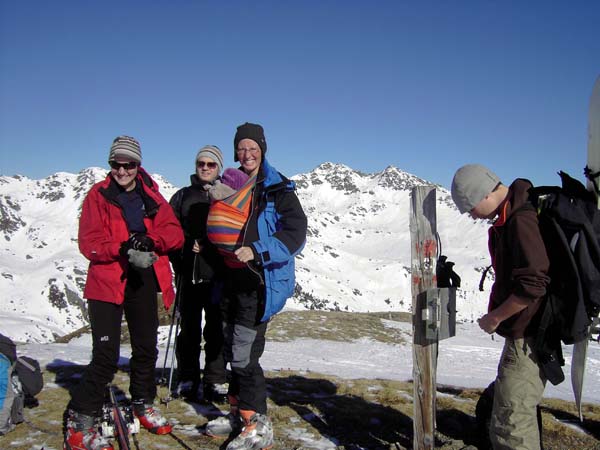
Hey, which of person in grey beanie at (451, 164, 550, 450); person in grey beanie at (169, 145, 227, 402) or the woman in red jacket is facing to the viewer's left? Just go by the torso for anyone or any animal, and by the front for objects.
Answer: person in grey beanie at (451, 164, 550, 450)

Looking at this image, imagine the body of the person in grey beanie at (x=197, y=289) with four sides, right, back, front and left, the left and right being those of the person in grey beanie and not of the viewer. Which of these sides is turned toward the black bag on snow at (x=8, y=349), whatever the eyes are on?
right

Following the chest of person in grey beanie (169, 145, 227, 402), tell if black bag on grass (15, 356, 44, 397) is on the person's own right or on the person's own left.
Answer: on the person's own right

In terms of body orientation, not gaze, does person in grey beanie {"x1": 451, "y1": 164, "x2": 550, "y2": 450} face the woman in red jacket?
yes

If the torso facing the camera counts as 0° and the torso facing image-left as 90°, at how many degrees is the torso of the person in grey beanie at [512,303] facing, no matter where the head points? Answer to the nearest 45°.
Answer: approximately 90°

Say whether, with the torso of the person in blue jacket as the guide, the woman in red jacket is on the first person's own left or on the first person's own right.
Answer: on the first person's own right

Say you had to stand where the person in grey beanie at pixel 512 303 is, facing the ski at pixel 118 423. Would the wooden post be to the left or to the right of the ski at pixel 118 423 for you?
right

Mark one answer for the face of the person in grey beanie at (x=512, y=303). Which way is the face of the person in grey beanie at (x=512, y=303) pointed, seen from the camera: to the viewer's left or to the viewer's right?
to the viewer's left

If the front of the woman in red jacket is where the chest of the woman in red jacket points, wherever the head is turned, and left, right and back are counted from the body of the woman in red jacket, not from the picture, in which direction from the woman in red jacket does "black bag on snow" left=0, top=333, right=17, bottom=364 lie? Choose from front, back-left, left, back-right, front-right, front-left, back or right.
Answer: back-right

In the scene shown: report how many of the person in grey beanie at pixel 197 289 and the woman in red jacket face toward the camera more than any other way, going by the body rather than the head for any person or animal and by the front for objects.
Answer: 2

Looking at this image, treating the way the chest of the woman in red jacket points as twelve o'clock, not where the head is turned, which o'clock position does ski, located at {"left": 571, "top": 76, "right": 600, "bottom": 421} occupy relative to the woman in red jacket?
The ski is roughly at 10 o'clock from the woman in red jacket.

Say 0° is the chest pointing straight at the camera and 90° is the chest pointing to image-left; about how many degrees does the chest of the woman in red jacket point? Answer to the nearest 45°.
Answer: approximately 0°

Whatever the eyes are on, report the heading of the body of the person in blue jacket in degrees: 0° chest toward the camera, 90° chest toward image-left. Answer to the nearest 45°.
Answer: approximately 45°
